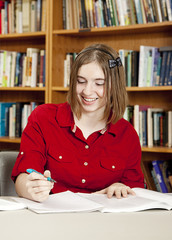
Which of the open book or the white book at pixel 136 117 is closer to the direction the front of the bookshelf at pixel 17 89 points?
the open book

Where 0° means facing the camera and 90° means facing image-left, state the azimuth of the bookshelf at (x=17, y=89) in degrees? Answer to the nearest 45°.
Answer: approximately 0°

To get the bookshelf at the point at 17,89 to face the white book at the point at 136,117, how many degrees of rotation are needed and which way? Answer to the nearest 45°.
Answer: approximately 45° to its left

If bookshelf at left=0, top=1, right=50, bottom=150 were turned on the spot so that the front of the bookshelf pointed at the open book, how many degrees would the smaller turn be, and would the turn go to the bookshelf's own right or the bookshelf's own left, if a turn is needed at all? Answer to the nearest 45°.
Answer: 0° — it already faces it

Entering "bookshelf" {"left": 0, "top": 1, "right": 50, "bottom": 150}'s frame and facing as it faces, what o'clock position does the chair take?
The chair is roughly at 12 o'clock from the bookshelf.
